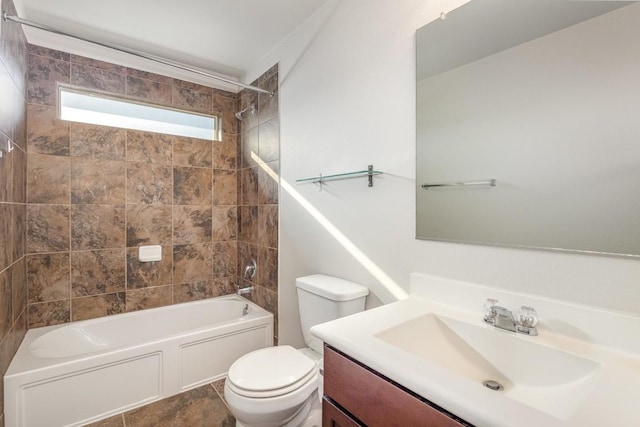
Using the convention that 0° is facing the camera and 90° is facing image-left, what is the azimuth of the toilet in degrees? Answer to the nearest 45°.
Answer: approximately 45°

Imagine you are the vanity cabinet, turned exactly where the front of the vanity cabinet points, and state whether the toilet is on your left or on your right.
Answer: on your right

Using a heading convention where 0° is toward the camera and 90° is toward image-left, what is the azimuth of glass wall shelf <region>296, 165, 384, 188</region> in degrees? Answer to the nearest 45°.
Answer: approximately 45°

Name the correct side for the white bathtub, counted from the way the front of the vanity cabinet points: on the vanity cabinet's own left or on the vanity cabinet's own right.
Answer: on the vanity cabinet's own right

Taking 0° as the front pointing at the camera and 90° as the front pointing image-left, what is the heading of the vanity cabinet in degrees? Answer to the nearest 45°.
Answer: approximately 45°

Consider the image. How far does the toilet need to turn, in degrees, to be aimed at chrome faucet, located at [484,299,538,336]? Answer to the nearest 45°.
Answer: approximately 90° to its left

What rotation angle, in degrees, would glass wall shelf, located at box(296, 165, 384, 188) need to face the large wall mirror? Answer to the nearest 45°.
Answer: approximately 90° to its left
